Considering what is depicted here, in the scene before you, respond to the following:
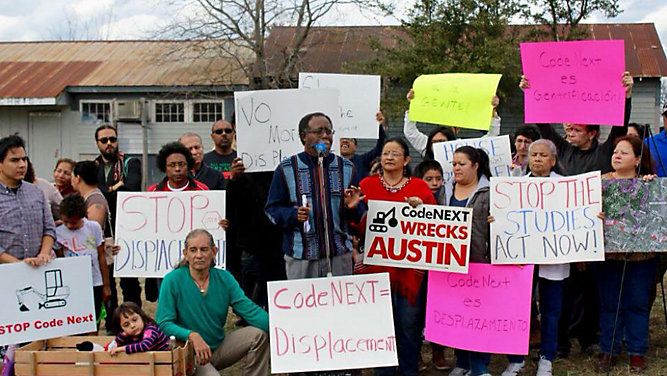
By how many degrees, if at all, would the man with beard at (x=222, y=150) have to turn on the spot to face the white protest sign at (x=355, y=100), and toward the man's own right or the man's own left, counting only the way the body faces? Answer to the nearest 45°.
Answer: approximately 90° to the man's own left

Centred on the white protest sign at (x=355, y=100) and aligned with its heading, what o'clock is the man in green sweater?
The man in green sweater is roughly at 1 o'clock from the white protest sign.

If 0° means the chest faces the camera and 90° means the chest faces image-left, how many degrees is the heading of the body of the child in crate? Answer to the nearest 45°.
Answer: approximately 0°

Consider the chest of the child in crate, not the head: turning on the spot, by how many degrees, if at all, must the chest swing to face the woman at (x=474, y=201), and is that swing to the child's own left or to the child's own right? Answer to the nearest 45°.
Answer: approximately 90° to the child's own left

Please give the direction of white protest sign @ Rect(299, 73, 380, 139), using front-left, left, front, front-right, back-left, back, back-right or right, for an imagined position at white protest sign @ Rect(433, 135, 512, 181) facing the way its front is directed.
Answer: right

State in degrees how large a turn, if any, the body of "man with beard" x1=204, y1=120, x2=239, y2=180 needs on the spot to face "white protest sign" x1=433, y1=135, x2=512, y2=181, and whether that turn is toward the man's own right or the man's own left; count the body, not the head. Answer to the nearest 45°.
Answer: approximately 90° to the man's own left

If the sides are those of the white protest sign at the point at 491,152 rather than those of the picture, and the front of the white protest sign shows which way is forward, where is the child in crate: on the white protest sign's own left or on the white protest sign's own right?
on the white protest sign's own right
